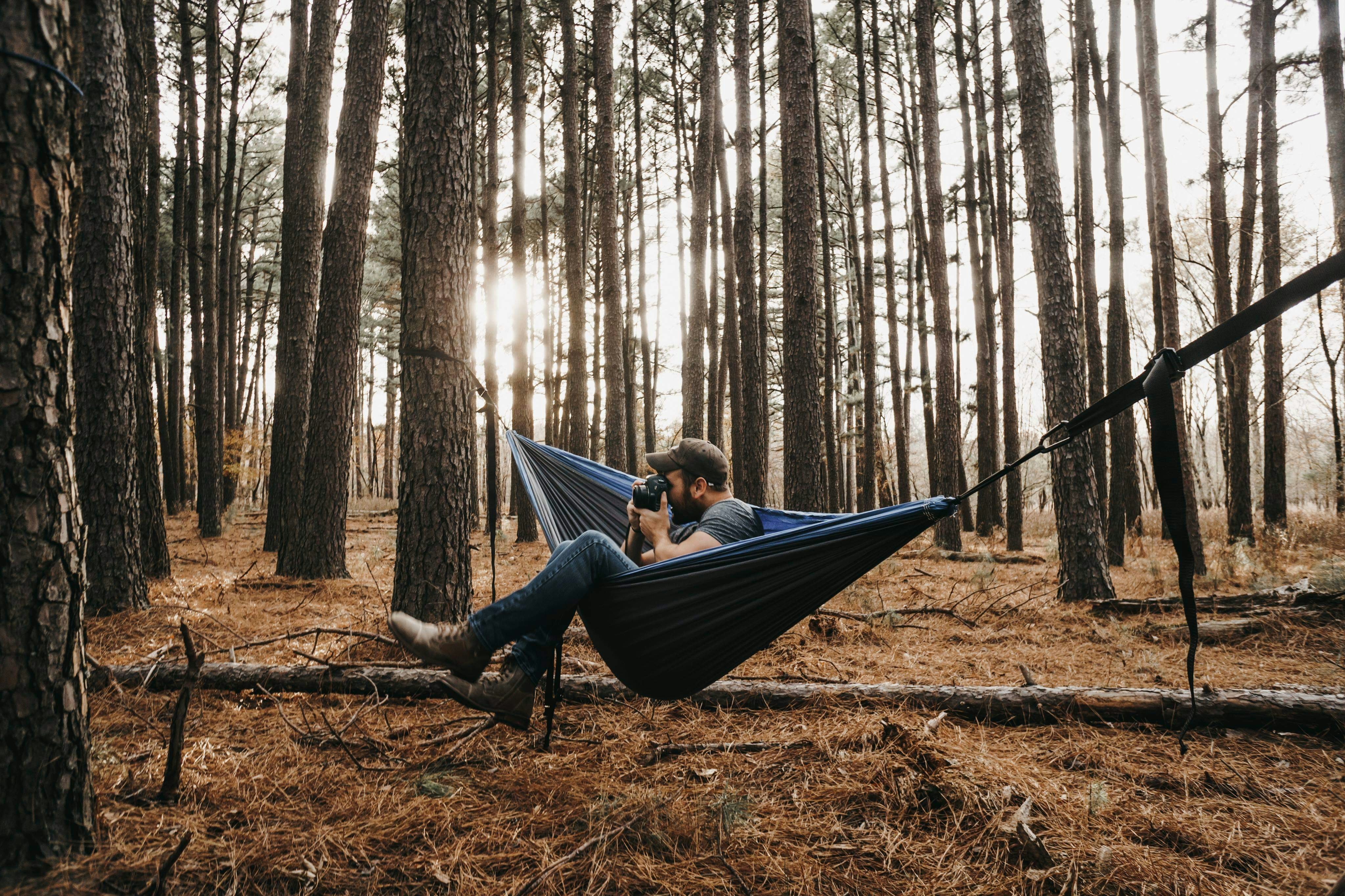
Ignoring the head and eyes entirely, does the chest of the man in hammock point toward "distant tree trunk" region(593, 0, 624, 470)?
no

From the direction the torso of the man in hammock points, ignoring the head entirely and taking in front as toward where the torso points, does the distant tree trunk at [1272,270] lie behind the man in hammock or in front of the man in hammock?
behind

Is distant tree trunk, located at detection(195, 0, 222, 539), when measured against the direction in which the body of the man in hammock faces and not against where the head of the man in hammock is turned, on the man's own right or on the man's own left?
on the man's own right

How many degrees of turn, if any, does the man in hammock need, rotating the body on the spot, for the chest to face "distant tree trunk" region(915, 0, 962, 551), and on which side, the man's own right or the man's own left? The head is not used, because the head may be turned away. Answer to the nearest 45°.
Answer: approximately 135° to the man's own right

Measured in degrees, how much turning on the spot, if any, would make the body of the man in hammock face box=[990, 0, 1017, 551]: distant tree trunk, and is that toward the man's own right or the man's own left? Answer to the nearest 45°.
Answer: approximately 135° to the man's own right

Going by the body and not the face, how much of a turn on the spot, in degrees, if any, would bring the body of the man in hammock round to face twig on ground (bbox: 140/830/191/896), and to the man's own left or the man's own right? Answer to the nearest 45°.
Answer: approximately 45° to the man's own left

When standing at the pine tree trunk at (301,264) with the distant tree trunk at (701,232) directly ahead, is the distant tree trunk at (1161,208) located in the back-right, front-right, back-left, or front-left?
front-right

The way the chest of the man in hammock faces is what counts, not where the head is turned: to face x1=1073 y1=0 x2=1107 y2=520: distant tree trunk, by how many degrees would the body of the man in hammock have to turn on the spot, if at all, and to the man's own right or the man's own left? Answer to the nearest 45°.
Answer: approximately 135° to the man's own right

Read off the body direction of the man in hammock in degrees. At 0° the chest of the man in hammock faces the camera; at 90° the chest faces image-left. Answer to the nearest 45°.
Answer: approximately 90°

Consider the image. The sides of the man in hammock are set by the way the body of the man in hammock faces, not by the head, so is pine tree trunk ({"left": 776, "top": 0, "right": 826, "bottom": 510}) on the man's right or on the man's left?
on the man's right

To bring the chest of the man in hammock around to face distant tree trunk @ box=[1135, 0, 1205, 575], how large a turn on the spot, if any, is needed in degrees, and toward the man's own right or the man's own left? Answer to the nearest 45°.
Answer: approximately 135° to the man's own right

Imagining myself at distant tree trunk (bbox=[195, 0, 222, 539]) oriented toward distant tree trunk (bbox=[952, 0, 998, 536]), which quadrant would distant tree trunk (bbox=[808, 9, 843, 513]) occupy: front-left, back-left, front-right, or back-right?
front-left

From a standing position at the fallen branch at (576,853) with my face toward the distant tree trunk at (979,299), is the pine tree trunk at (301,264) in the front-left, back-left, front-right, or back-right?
front-left
